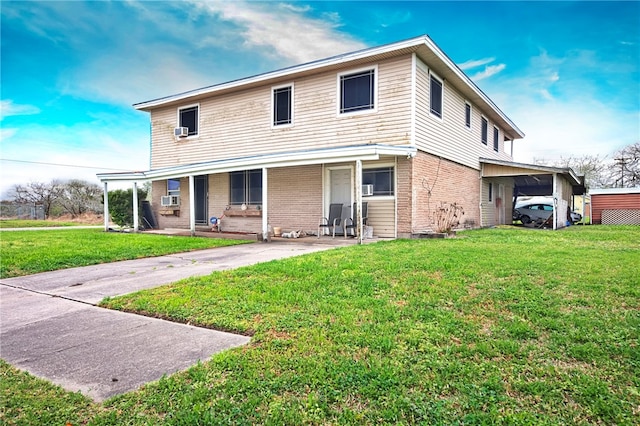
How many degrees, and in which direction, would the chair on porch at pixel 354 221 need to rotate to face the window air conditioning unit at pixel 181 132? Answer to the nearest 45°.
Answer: approximately 90° to its right

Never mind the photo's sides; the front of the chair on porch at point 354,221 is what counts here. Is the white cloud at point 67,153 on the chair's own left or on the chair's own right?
on the chair's own right

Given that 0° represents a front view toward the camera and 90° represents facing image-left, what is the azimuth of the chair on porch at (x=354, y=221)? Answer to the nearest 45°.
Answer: approximately 45°

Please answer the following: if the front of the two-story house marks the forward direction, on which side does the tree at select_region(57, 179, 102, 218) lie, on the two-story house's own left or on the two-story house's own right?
on the two-story house's own right

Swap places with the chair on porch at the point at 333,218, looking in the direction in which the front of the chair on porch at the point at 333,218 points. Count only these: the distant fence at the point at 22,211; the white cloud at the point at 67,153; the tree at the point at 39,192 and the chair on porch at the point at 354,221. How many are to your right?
3

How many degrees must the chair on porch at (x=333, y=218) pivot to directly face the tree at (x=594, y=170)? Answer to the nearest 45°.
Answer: approximately 180°
